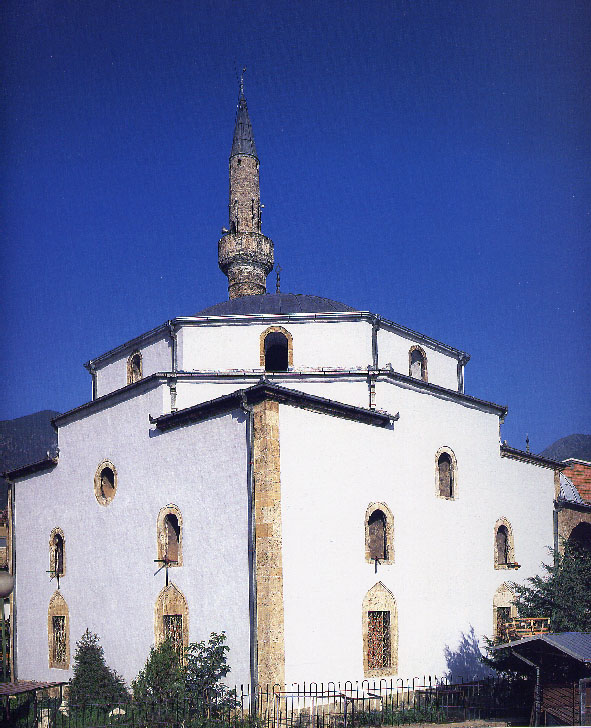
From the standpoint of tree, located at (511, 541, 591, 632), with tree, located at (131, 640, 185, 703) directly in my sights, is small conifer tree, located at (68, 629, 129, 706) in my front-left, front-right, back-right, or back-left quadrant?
front-right

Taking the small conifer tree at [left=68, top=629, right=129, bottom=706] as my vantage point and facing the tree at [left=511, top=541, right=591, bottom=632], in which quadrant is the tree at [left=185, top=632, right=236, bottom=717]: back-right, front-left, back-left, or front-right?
front-right
